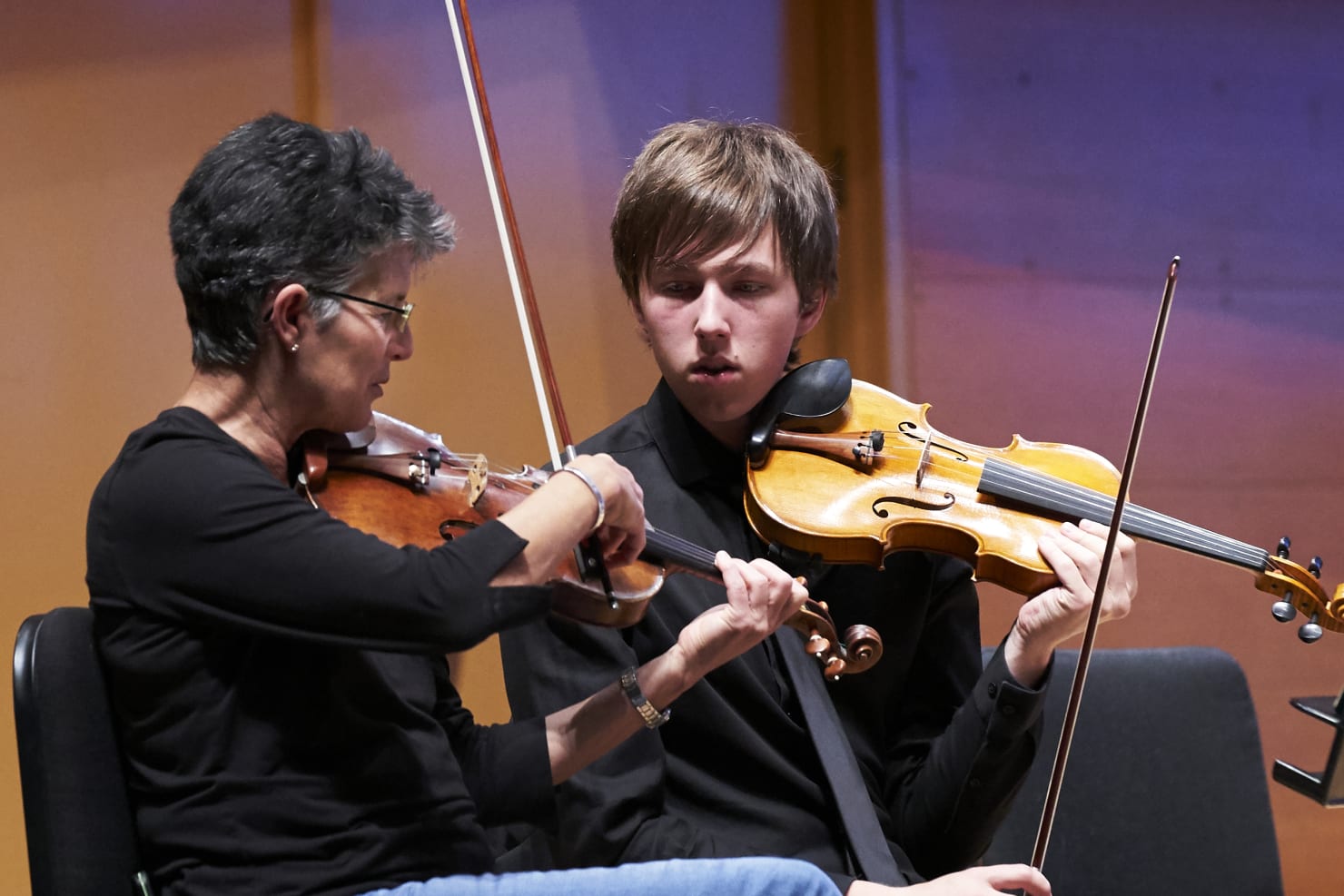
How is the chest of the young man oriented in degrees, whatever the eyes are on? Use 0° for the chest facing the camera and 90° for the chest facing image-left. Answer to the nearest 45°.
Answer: approximately 0°

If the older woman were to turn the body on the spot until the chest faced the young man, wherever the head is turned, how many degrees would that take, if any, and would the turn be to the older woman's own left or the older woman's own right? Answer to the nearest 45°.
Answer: approximately 45° to the older woman's own left

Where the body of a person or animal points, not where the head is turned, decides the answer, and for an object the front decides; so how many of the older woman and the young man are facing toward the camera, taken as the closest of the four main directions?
1

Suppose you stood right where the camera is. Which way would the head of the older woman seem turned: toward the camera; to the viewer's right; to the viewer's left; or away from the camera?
to the viewer's right

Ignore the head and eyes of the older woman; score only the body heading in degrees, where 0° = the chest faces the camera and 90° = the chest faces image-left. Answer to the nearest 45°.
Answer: approximately 270°

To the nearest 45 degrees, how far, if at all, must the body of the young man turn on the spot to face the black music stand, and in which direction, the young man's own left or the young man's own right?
approximately 45° to the young man's own left

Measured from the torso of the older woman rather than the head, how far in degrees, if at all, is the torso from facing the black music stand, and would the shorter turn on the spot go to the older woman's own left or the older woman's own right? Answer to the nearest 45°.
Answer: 0° — they already face it

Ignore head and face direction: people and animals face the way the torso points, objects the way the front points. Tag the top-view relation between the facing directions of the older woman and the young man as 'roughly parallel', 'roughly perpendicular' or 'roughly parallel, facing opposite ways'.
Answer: roughly perpendicular
